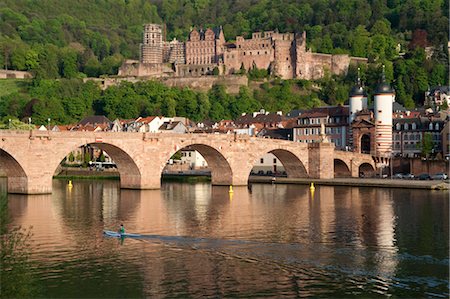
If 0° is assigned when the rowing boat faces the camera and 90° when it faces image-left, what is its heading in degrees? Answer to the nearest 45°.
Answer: approximately 90°
